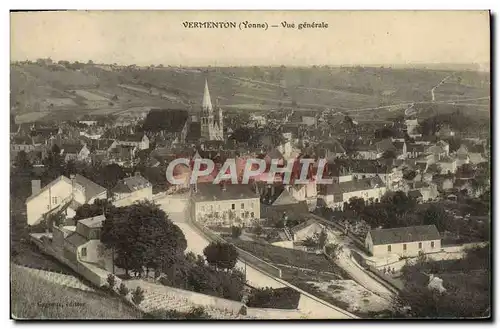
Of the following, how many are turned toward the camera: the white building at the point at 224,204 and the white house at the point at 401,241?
2

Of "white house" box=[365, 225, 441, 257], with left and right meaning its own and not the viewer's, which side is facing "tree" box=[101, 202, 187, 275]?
right

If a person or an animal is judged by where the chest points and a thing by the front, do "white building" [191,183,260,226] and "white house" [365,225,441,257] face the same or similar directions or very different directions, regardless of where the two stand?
same or similar directions

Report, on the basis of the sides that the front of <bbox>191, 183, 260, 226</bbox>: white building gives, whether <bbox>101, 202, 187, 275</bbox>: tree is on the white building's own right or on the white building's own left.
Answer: on the white building's own right

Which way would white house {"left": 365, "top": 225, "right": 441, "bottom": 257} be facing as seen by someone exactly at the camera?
facing the viewer

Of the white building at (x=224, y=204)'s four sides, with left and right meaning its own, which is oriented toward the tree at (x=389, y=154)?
back

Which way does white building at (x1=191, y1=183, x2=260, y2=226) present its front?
toward the camera

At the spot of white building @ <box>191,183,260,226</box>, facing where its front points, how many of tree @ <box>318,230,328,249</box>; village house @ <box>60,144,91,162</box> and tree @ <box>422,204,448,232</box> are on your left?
2
